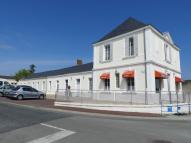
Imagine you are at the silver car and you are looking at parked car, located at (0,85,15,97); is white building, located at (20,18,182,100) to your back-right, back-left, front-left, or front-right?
back-right
